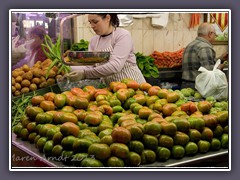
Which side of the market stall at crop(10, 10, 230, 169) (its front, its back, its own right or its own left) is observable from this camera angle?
front
